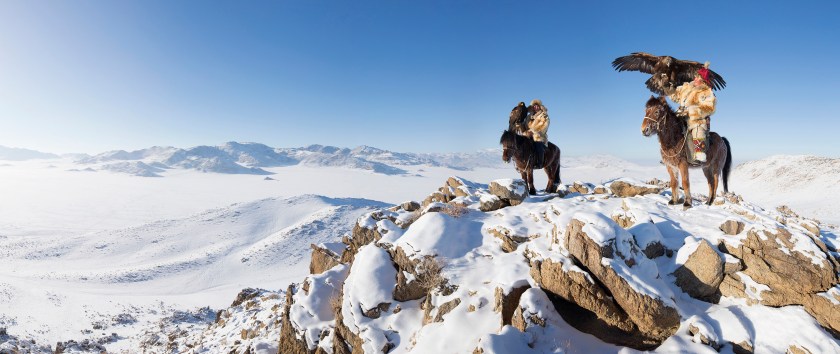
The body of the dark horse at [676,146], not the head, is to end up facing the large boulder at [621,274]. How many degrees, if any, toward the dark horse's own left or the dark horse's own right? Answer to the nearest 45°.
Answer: approximately 45° to the dark horse's own left

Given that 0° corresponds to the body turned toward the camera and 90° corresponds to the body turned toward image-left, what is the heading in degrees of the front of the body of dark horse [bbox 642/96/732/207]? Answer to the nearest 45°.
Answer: approximately 45°

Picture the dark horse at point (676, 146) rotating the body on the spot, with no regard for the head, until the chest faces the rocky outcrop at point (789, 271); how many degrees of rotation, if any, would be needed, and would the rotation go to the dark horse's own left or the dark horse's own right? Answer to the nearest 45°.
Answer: approximately 90° to the dark horse's own left
